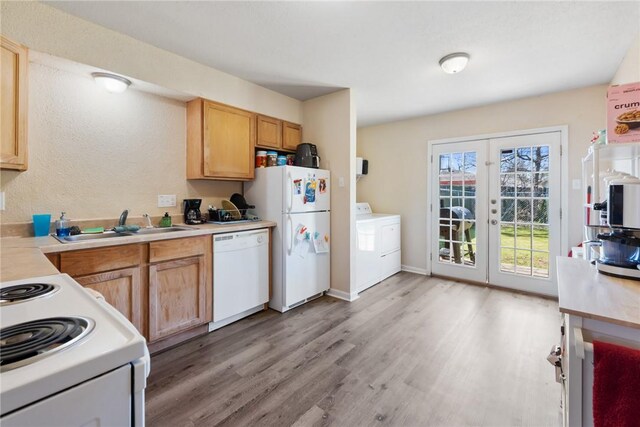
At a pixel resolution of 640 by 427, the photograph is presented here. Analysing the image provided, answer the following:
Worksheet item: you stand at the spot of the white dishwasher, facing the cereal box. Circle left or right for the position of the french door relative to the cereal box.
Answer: left

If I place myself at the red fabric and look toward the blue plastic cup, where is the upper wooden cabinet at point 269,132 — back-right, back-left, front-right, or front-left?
front-right

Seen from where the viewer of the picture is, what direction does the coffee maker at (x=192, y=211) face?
facing the viewer and to the right of the viewer

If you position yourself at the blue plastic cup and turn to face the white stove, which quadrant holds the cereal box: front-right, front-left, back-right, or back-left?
front-left

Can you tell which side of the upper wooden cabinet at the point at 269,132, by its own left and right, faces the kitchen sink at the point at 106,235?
right

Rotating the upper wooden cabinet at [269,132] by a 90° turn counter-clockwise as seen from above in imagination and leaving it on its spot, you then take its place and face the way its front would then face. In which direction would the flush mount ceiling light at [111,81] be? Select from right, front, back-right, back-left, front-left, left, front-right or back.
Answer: back

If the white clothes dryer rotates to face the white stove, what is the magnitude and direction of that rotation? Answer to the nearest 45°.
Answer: approximately 45° to its right

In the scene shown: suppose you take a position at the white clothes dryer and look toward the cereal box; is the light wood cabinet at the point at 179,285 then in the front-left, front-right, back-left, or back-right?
front-right

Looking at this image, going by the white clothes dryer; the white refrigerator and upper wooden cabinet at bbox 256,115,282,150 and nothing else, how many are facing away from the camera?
0

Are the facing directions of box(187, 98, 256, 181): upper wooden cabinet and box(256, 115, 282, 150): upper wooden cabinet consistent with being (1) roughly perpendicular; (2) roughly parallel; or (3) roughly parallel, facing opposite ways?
roughly parallel

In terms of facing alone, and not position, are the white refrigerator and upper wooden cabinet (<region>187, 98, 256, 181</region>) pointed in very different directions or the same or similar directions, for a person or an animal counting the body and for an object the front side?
same or similar directions
